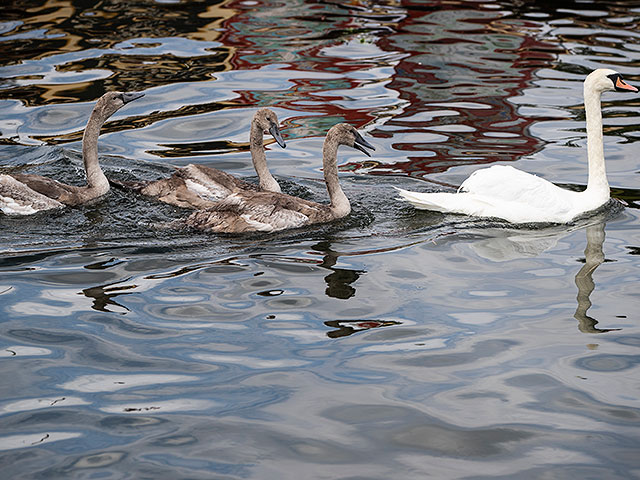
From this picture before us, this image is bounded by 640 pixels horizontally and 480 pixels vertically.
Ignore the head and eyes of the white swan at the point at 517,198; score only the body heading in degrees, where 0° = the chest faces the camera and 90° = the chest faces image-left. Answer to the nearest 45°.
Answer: approximately 270°
